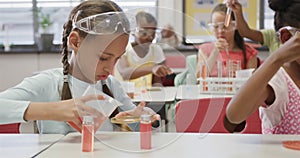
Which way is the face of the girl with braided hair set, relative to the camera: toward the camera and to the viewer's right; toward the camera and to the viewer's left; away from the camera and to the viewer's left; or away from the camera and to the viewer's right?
toward the camera and to the viewer's right

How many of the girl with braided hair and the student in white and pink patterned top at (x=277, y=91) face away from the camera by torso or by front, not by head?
0

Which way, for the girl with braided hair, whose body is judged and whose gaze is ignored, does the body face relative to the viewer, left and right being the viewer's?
facing the viewer and to the right of the viewer
